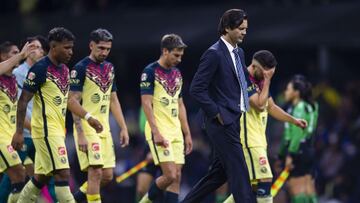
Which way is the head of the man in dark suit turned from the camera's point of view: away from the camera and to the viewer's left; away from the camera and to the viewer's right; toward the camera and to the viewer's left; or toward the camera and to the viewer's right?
toward the camera and to the viewer's right

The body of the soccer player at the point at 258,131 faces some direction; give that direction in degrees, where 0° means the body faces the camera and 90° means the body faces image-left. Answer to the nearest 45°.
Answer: approximately 315°

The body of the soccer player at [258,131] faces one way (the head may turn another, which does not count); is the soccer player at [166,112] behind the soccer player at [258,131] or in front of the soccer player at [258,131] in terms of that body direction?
behind

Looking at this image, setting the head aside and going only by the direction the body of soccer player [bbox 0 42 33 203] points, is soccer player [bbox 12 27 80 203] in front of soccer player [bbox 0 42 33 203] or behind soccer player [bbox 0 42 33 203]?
in front

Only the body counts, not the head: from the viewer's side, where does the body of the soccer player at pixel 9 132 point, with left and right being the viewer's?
facing the viewer and to the right of the viewer
